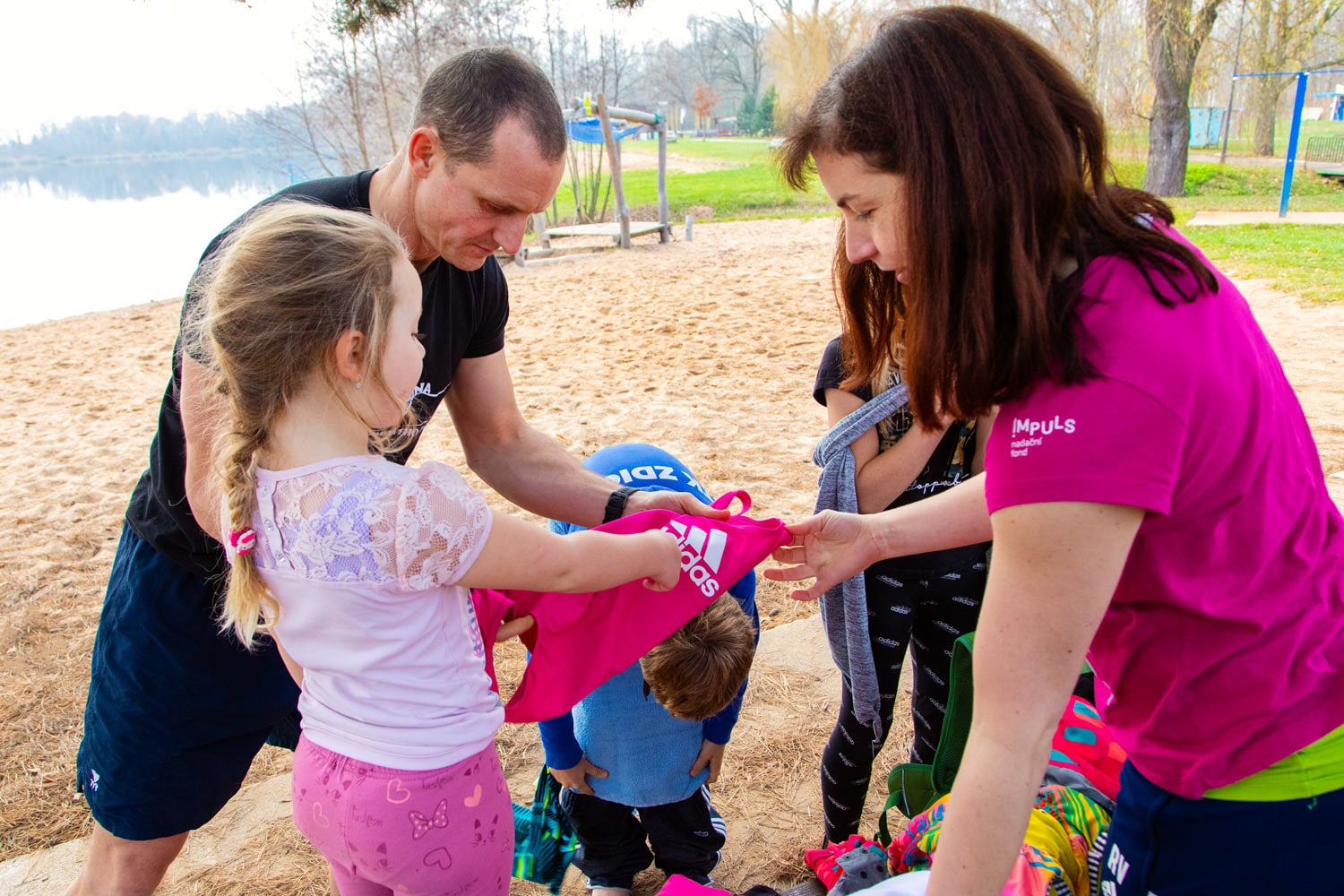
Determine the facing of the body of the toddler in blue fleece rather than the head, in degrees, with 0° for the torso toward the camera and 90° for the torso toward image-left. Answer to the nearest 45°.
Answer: approximately 0°

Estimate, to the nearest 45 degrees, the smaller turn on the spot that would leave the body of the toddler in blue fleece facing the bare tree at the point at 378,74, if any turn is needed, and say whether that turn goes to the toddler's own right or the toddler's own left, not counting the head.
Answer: approximately 180°

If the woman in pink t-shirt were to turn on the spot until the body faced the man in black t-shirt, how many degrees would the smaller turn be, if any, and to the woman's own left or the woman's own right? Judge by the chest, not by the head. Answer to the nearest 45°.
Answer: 0° — they already face them

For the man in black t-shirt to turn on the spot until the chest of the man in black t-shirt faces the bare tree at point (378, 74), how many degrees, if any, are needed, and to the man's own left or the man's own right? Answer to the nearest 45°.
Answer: approximately 135° to the man's own left

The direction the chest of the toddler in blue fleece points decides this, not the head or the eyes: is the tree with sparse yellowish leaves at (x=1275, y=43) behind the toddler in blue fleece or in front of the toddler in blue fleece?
behind

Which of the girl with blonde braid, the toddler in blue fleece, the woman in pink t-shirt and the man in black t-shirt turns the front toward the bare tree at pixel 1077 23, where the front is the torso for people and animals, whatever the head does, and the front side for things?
the girl with blonde braid

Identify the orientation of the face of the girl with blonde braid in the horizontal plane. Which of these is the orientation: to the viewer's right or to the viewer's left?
to the viewer's right

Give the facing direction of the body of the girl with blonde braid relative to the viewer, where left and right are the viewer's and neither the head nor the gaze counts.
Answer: facing away from the viewer and to the right of the viewer

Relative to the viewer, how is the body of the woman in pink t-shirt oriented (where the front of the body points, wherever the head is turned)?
to the viewer's left

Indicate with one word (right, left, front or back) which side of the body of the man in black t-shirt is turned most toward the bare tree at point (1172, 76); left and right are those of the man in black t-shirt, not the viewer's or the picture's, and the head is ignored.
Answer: left

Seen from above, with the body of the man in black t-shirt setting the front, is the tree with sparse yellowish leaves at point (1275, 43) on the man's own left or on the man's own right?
on the man's own left
